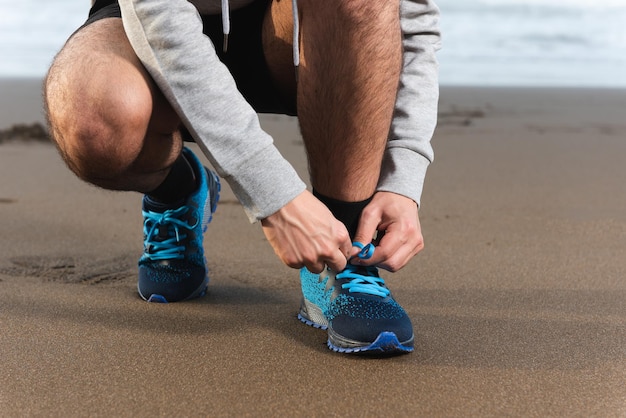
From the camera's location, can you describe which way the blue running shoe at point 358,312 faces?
facing the viewer and to the right of the viewer

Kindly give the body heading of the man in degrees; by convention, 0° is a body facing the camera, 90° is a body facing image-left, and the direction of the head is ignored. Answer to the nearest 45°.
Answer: approximately 0°
